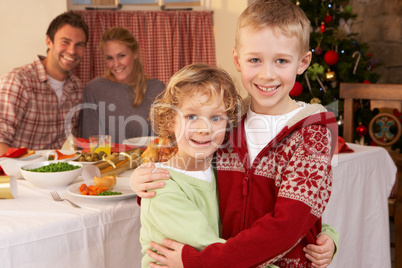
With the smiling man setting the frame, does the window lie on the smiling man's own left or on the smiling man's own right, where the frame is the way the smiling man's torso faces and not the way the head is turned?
on the smiling man's own left

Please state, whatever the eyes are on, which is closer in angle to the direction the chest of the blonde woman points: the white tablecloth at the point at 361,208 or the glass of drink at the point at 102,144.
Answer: the glass of drink

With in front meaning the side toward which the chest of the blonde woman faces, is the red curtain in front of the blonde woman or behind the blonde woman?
behind

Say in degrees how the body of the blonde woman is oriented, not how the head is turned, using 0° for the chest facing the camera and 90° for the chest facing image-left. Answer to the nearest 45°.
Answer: approximately 0°

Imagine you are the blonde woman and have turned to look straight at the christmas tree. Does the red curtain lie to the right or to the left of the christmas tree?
left

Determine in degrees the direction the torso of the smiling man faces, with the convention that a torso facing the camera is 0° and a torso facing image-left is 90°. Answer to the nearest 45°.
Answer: approximately 315°

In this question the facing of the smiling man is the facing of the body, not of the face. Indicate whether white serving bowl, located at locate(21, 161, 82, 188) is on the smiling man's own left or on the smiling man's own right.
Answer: on the smiling man's own right

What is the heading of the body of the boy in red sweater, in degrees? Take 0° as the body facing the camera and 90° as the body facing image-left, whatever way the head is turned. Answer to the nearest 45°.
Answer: approximately 45°

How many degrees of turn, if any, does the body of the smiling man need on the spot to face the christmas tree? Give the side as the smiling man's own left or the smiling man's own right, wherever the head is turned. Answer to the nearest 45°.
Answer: approximately 45° to the smiling man's own left

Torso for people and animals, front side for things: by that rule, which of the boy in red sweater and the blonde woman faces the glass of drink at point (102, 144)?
the blonde woman
